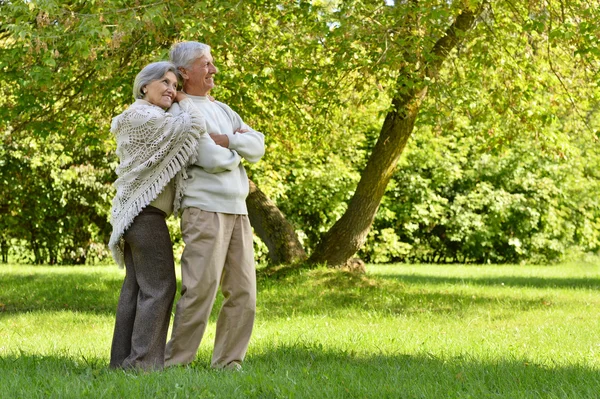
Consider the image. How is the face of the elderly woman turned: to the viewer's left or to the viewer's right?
to the viewer's right

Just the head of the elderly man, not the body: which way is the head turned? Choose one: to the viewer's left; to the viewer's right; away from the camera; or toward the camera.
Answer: to the viewer's right

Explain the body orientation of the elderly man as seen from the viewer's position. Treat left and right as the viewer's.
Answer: facing the viewer and to the right of the viewer
